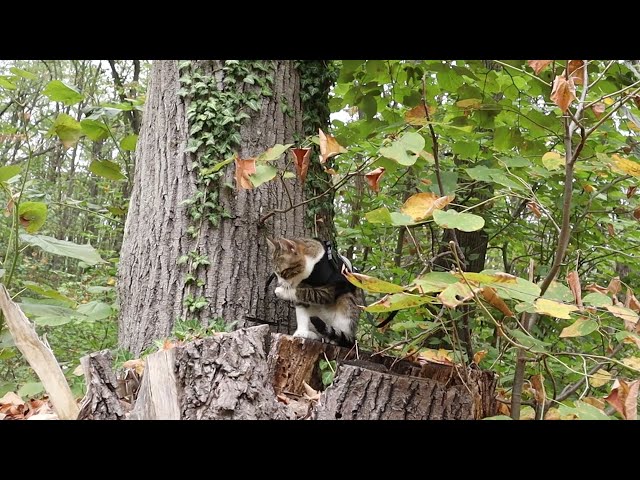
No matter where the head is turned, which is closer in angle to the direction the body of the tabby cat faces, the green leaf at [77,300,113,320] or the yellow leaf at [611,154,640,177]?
the green leaf

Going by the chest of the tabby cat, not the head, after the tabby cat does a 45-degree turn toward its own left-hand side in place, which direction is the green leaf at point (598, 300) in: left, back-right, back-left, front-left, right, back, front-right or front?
left

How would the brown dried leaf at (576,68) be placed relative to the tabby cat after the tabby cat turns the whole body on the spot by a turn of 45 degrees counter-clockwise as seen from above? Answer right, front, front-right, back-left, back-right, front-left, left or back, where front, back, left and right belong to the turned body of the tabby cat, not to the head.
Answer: left

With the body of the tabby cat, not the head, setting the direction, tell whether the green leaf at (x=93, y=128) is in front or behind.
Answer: in front

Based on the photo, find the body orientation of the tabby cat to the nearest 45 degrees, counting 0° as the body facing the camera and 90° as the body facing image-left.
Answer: approximately 90°

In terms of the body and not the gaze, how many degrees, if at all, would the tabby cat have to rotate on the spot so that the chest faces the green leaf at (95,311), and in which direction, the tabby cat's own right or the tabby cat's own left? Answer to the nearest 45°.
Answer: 0° — it already faces it

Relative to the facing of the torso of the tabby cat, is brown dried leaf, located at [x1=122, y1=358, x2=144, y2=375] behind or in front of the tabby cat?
in front

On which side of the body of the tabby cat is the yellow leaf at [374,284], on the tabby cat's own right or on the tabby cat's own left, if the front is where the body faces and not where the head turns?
on the tabby cat's own left

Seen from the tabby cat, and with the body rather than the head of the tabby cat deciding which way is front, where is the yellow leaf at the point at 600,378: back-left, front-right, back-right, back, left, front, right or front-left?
back-left

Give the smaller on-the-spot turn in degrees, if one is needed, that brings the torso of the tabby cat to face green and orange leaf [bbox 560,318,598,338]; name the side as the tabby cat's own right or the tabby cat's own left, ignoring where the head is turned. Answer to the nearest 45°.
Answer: approximately 135° to the tabby cat's own left
